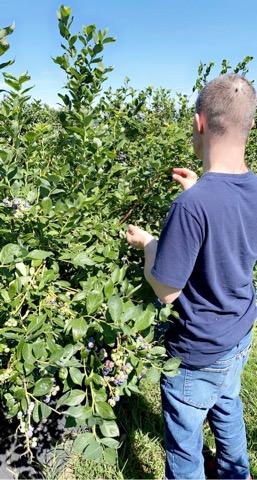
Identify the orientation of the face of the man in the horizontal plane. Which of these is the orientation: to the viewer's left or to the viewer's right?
to the viewer's left

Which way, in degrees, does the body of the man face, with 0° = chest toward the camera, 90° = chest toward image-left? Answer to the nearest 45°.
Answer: approximately 135°
